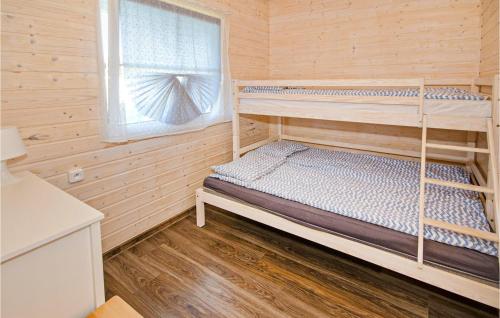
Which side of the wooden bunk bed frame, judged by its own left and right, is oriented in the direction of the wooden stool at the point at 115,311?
right

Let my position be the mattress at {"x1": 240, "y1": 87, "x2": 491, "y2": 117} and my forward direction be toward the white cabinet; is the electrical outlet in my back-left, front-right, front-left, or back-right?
front-right

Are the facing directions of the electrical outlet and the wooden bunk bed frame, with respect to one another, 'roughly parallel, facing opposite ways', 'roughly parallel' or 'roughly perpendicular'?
roughly parallel

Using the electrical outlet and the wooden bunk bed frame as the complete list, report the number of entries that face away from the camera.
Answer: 0
